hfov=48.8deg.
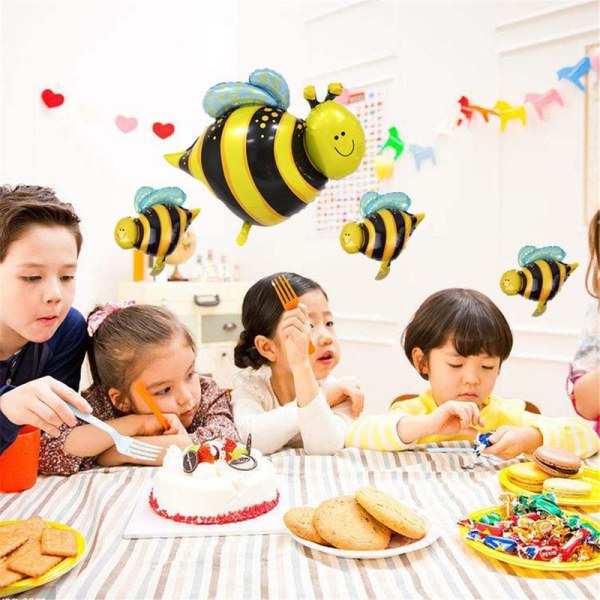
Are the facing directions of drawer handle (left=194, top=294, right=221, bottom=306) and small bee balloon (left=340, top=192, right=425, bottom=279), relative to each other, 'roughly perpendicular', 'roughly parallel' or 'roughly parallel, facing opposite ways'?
roughly perpendicular

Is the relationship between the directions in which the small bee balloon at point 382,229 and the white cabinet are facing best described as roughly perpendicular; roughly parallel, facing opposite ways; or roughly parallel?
roughly perpendicular

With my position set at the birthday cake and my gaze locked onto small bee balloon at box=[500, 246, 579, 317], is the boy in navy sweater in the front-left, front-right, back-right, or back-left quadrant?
back-left

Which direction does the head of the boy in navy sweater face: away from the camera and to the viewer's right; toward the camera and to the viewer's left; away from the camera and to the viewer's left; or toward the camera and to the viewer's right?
toward the camera and to the viewer's right

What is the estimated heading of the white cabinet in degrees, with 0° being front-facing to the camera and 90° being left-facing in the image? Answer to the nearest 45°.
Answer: approximately 0°

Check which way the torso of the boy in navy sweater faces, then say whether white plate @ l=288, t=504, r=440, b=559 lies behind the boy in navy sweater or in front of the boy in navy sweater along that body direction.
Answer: in front

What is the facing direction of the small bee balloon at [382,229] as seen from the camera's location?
facing to the left of the viewer

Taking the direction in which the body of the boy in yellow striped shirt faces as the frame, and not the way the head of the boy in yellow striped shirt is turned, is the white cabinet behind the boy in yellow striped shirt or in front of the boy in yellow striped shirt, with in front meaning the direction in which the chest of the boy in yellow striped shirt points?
behind

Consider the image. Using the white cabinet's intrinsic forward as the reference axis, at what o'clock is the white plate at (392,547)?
The white plate is roughly at 12 o'clock from the white cabinet.

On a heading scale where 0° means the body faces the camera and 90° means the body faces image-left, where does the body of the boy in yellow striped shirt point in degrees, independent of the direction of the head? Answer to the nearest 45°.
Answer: approximately 0°

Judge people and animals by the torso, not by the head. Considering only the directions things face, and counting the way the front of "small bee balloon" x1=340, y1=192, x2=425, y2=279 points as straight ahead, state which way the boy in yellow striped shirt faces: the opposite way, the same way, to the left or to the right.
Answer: to the left

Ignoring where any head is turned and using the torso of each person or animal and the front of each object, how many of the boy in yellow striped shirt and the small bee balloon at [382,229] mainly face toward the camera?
1

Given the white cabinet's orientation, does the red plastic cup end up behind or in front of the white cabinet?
in front

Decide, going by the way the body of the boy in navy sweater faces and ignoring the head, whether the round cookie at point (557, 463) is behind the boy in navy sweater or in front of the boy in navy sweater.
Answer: in front

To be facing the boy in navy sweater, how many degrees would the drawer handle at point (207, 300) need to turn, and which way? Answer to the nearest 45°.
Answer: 0° — it already faces them
